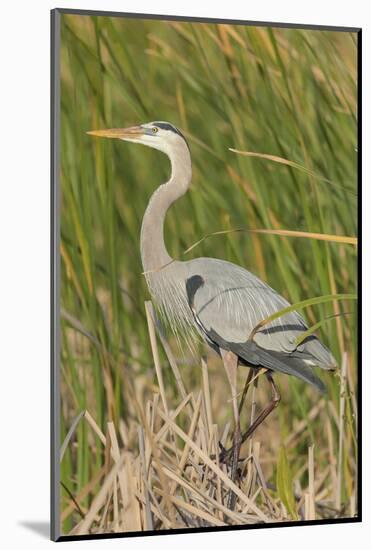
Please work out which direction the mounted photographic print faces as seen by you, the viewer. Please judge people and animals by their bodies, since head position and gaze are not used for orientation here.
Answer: facing the viewer and to the right of the viewer
